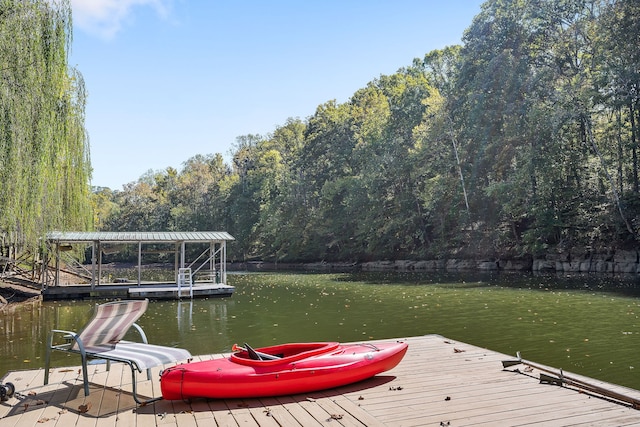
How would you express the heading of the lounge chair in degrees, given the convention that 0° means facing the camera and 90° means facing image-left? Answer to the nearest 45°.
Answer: approximately 315°

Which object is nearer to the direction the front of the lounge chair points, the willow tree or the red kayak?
the red kayak

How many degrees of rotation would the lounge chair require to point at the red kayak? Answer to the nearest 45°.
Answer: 0° — it already faces it

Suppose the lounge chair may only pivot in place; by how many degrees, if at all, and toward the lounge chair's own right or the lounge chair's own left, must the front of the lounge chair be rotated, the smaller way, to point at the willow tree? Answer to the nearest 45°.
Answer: approximately 135° to the lounge chair's own left

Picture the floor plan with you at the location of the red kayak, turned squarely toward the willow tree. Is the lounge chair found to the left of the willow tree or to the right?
left
